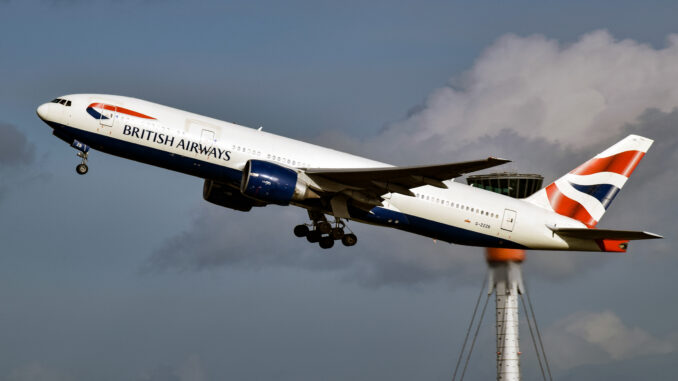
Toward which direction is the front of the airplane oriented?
to the viewer's left
